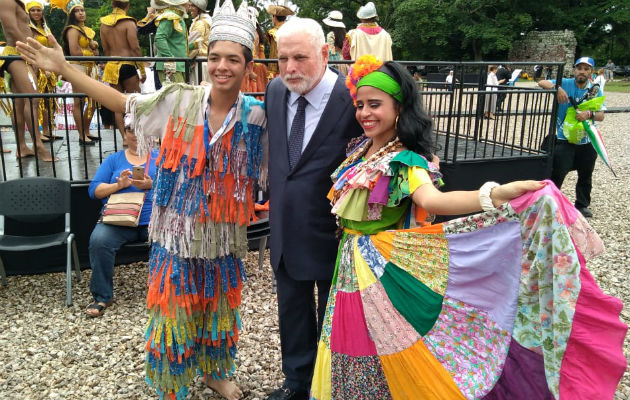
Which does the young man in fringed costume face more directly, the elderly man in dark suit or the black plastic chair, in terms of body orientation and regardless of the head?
the elderly man in dark suit

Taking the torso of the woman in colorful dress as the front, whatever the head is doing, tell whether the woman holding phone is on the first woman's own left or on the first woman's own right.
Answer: on the first woman's own right

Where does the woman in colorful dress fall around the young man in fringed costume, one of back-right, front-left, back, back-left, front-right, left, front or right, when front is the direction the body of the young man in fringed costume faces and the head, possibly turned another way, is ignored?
front-left

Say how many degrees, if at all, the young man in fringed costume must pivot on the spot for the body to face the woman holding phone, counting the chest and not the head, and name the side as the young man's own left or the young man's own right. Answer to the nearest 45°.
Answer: approximately 180°

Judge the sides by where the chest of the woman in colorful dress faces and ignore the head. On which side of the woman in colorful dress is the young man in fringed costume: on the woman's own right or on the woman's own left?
on the woman's own right

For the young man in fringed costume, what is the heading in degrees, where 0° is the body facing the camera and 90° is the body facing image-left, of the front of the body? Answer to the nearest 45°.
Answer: approximately 0°

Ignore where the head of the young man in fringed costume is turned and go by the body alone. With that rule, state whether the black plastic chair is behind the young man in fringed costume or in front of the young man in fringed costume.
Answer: behind

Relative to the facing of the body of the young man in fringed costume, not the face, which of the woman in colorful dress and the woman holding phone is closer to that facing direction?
the woman in colorful dress

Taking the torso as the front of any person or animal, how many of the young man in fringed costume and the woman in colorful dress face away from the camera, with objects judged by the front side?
0
